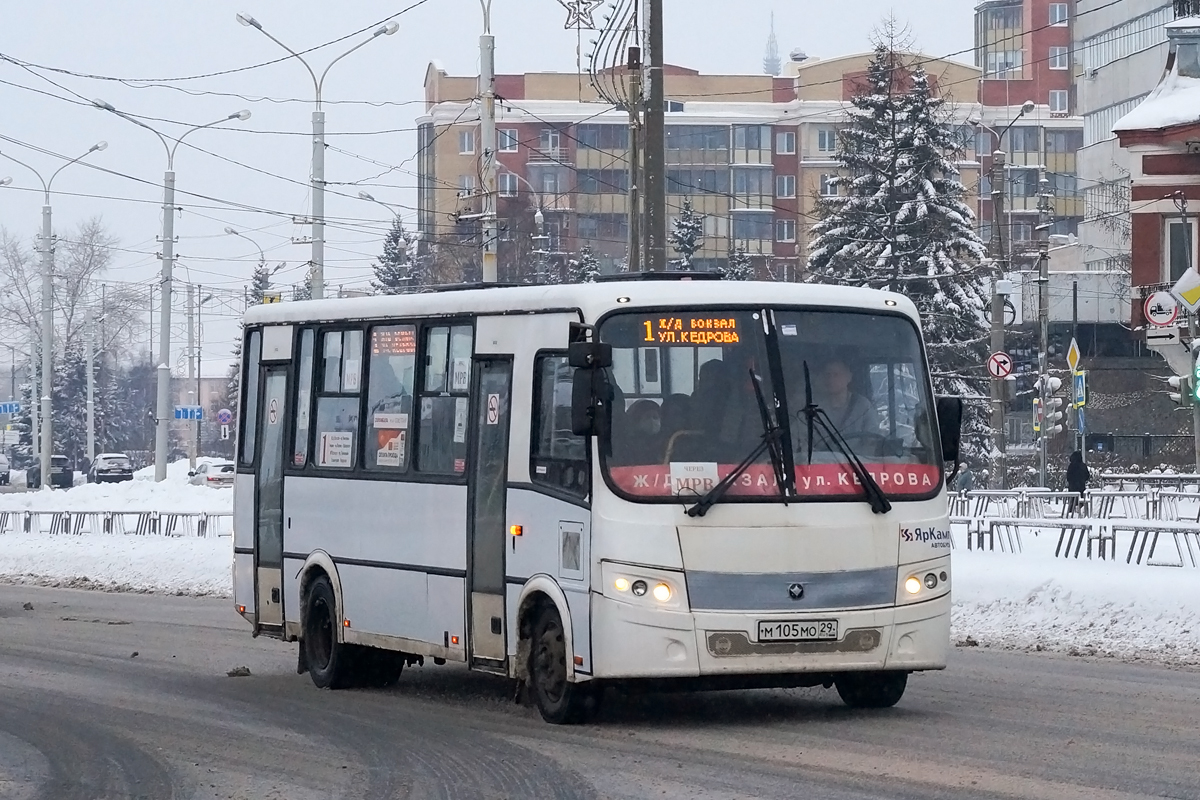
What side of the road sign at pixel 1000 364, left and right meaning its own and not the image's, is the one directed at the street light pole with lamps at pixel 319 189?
right

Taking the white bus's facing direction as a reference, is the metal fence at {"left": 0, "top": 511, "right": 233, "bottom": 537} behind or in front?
behind

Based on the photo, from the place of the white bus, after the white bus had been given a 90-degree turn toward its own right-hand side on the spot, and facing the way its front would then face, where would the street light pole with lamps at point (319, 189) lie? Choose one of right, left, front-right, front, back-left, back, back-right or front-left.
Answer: back-right

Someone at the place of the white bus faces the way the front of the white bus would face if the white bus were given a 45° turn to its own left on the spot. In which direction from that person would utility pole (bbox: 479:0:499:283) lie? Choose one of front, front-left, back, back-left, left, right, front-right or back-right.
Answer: left

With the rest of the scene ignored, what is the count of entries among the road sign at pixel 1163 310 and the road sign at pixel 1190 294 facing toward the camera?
2

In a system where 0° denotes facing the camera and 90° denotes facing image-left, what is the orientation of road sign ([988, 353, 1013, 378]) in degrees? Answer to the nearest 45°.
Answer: approximately 0°

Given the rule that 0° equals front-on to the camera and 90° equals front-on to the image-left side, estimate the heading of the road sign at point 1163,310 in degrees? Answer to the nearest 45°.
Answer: approximately 0°
